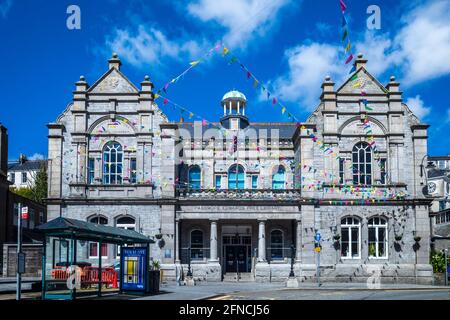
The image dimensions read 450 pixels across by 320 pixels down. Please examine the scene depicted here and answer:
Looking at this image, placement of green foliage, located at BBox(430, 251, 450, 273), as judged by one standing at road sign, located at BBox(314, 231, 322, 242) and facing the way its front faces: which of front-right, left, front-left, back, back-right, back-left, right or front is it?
left

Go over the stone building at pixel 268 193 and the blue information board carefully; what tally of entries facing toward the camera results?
2

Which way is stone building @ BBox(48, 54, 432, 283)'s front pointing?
toward the camera

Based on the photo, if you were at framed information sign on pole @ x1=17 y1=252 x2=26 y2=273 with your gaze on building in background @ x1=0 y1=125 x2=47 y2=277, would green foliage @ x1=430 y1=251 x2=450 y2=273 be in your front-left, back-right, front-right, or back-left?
front-right

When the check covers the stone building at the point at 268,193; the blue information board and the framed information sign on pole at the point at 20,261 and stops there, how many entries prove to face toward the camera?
3

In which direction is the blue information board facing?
toward the camera

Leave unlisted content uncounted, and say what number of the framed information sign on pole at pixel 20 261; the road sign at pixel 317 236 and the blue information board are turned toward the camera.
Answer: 3

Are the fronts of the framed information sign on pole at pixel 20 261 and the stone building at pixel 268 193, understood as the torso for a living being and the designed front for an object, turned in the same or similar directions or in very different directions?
same or similar directions

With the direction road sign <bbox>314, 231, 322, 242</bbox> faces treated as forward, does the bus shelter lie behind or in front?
in front

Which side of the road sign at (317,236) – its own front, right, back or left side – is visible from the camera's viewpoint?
front

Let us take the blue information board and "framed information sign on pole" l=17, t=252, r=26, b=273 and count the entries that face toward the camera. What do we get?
2

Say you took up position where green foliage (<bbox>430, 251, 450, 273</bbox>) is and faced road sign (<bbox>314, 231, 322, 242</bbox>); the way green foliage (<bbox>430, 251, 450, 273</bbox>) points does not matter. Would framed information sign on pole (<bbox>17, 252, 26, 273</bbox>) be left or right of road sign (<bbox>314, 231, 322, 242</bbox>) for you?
left

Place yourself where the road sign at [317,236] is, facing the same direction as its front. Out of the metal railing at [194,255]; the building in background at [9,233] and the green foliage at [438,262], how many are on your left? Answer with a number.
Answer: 1

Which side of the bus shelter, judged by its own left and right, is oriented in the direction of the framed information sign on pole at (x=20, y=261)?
right
